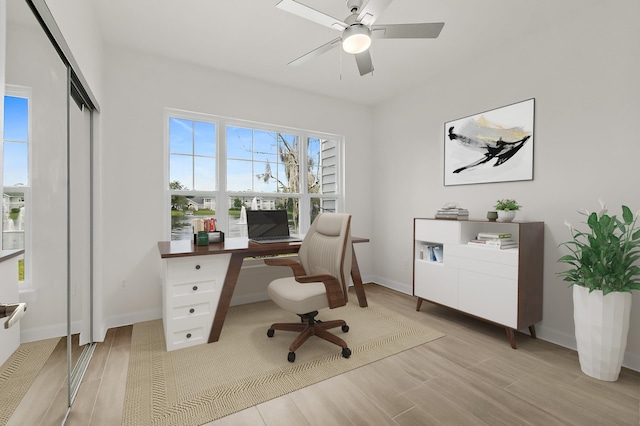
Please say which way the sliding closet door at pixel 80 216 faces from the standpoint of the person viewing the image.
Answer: facing to the right of the viewer

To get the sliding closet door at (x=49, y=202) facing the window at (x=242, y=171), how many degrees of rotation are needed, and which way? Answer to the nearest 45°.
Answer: approximately 45° to its left

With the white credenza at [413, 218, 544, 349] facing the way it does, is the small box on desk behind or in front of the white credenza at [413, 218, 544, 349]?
in front

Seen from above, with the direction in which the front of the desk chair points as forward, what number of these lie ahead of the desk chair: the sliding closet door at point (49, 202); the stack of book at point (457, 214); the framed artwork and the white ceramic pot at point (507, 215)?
1

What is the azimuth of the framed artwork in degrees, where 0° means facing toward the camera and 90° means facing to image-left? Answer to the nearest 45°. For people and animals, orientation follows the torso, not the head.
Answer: approximately 45°

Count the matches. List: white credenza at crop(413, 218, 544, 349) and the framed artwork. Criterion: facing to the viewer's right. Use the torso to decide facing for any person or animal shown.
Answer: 0

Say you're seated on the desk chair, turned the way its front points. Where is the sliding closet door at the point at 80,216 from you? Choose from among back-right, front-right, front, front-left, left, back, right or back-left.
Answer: front-right

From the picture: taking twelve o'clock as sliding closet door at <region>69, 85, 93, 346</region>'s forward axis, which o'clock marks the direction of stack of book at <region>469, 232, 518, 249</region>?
The stack of book is roughly at 1 o'clock from the sliding closet door.

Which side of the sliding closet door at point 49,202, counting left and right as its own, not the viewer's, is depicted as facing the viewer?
right

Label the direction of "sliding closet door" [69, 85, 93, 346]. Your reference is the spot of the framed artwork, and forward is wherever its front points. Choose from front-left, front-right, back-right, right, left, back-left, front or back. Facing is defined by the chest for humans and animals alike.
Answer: front

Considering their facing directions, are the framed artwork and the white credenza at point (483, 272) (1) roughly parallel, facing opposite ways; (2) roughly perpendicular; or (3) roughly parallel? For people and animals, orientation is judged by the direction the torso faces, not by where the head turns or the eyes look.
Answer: roughly parallel

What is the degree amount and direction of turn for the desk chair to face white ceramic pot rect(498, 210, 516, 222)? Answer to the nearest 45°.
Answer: approximately 135° to its left

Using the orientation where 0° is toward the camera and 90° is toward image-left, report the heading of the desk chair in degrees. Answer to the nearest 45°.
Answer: approximately 45°

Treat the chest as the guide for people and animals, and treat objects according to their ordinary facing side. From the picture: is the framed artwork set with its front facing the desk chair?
yes

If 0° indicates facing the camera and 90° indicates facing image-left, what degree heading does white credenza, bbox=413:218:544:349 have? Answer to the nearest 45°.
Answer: approximately 45°

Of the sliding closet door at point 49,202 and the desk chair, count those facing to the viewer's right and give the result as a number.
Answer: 1
